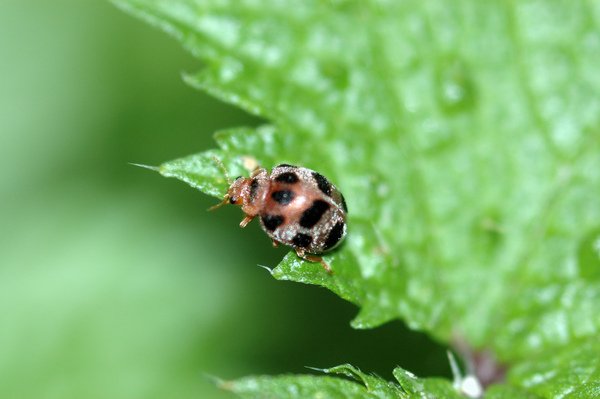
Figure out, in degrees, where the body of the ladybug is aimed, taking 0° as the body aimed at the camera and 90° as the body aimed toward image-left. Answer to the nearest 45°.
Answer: approximately 90°
